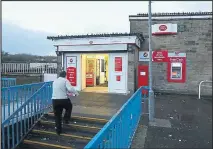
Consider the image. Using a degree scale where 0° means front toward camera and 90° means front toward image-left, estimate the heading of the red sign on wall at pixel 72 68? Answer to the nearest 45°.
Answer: approximately 0°

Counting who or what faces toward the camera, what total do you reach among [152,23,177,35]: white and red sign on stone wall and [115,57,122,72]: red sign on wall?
2

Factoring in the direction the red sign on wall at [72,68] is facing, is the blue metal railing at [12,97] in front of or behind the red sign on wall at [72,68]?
in front

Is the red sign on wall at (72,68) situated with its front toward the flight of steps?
yes

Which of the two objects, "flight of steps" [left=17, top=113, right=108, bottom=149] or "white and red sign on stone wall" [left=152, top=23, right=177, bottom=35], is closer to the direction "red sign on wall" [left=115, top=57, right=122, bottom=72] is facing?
the flight of steps

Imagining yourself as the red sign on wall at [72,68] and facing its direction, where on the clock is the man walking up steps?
The man walking up steps is roughly at 12 o'clock from the red sign on wall.

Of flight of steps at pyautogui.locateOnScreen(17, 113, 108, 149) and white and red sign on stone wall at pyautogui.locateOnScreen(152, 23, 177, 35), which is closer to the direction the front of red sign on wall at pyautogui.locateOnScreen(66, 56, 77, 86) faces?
the flight of steps

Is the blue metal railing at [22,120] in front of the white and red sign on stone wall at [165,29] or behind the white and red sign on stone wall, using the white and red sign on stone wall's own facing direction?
in front

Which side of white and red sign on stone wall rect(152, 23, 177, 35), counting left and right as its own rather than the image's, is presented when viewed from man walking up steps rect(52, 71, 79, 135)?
front
